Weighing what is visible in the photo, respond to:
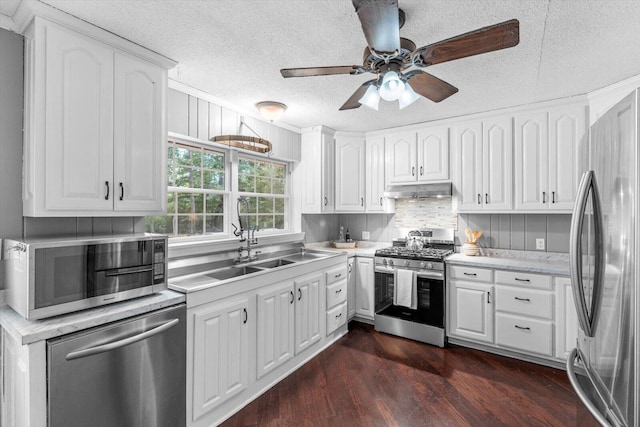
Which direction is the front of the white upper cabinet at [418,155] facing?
toward the camera

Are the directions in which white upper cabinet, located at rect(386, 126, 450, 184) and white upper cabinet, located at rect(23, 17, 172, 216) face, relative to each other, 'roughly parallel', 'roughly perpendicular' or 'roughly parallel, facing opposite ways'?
roughly perpendicular

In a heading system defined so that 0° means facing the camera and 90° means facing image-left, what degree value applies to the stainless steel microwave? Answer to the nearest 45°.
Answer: approximately 315°

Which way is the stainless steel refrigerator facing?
to the viewer's left

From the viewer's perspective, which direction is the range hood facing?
toward the camera

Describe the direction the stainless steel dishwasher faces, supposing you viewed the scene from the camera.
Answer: facing the viewer and to the right of the viewer

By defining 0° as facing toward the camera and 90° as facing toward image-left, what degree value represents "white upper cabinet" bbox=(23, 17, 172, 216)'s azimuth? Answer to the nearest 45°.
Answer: approximately 315°

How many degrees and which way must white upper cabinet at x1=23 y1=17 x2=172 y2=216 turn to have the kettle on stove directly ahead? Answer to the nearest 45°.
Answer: approximately 45° to its left

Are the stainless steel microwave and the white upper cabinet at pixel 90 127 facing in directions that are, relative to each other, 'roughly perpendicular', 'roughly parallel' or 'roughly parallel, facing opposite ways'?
roughly parallel

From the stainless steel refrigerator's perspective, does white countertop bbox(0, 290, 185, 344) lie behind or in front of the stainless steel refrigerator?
in front

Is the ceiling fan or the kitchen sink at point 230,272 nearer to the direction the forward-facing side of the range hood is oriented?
the ceiling fan

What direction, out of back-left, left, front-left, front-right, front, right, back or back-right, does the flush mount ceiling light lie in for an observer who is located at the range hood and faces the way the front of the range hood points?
front-right

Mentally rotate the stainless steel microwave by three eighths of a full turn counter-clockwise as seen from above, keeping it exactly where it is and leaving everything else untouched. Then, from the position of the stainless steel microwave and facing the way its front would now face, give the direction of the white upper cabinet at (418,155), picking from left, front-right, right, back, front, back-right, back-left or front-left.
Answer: right
